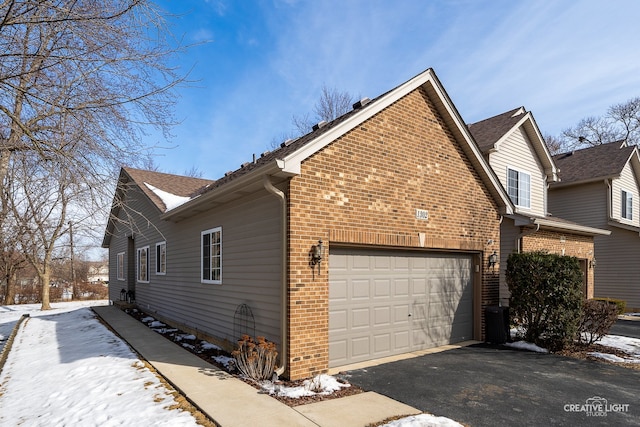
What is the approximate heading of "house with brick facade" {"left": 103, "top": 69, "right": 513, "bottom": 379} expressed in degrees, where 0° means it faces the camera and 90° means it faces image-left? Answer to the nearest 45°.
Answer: approximately 315°

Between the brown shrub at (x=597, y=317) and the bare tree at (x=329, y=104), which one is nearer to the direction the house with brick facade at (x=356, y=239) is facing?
the brown shrub

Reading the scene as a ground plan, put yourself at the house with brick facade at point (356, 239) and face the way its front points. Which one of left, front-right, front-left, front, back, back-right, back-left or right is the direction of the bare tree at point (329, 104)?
back-left

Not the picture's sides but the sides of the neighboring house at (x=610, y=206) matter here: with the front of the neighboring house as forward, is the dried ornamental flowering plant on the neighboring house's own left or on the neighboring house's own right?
on the neighboring house's own right

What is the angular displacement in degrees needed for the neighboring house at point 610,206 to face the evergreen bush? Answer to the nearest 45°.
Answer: approximately 45° to its right

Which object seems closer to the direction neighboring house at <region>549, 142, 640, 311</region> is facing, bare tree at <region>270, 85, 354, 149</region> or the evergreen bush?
the evergreen bush

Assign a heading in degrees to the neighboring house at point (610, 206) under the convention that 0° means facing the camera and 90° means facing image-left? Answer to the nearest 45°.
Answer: approximately 315°
